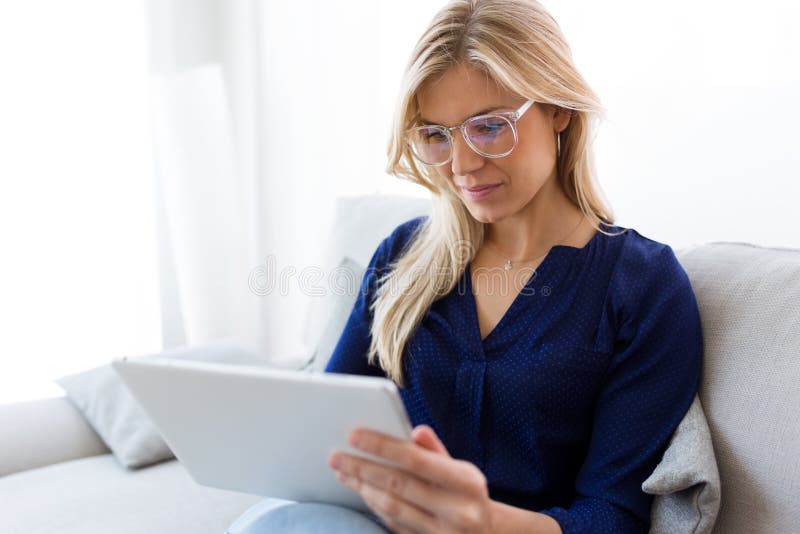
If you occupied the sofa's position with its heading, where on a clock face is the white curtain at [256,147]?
The white curtain is roughly at 4 o'clock from the sofa.

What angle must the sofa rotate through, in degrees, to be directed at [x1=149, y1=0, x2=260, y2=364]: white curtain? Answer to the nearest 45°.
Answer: approximately 135° to its right

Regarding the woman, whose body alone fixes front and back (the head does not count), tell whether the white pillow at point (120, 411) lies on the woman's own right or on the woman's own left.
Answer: on the woman's own right

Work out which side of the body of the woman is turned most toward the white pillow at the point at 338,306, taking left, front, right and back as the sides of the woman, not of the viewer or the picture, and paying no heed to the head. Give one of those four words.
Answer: right

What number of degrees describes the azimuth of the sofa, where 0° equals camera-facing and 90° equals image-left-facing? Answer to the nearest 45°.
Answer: approximately 45°
